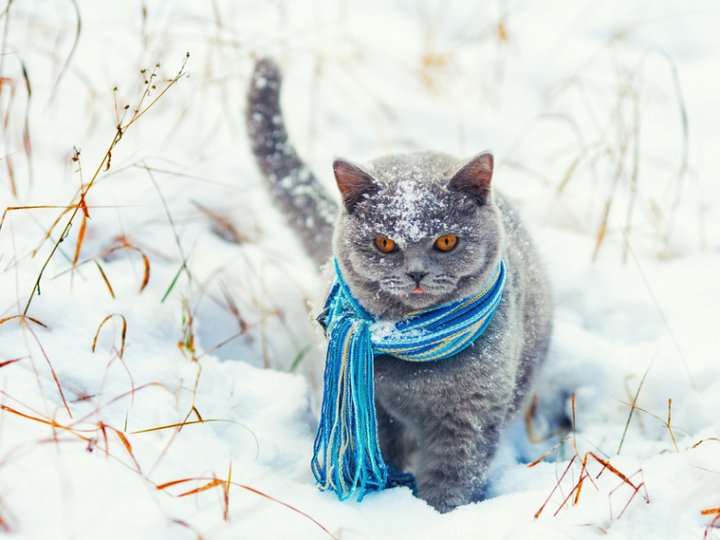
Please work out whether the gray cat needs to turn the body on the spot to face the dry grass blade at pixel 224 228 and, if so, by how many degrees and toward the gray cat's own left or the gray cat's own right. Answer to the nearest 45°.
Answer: approximately 135° to the gray cat's own right

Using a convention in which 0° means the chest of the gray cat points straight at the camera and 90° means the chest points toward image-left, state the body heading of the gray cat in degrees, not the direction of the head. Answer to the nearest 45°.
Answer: approximately 0°

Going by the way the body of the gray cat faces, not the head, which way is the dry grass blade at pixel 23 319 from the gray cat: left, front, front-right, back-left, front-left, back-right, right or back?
right

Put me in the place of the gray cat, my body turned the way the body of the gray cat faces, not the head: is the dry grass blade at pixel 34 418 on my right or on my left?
on my right

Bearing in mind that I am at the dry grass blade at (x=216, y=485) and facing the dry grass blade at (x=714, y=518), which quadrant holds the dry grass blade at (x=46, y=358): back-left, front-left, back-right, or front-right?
back-left
